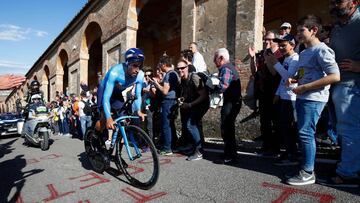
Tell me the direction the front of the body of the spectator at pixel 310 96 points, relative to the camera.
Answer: to the viewer's left

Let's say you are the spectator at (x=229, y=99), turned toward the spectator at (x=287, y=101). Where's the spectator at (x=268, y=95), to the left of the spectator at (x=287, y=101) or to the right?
left

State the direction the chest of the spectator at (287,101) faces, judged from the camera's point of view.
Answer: to the viewer's left

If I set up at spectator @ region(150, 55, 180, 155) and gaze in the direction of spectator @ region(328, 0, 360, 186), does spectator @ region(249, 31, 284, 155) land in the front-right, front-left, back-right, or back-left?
front-left

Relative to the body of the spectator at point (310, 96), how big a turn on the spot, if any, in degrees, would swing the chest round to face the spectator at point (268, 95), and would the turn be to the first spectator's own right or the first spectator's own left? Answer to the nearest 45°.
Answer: approximately 45° to the first spectator's own right

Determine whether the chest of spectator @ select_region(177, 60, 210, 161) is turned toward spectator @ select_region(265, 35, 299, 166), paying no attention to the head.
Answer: no

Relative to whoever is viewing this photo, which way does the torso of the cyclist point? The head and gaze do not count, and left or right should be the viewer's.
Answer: facing the viewer and to the right of the viewer

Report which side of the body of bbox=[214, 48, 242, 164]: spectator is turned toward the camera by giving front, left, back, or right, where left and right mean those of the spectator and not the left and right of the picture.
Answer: left

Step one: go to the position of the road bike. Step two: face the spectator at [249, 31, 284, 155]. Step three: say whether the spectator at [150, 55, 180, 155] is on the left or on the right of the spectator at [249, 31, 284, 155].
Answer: left

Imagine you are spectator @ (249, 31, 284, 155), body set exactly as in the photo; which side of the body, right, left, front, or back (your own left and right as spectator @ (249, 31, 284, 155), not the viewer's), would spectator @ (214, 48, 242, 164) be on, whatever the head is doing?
front

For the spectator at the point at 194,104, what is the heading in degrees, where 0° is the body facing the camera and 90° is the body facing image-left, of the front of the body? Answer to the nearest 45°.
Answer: approximately 45°

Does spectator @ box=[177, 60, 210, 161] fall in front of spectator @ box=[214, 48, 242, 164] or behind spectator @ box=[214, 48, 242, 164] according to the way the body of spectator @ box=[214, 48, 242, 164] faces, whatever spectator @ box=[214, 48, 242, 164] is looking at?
in front

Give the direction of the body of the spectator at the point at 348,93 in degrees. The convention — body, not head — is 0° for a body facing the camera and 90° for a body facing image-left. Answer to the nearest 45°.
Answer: approximately 45°

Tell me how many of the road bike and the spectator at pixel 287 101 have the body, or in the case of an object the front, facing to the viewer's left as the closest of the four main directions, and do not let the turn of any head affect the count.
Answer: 1

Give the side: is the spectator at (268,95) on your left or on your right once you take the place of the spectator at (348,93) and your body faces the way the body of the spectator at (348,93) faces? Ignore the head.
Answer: on your right
